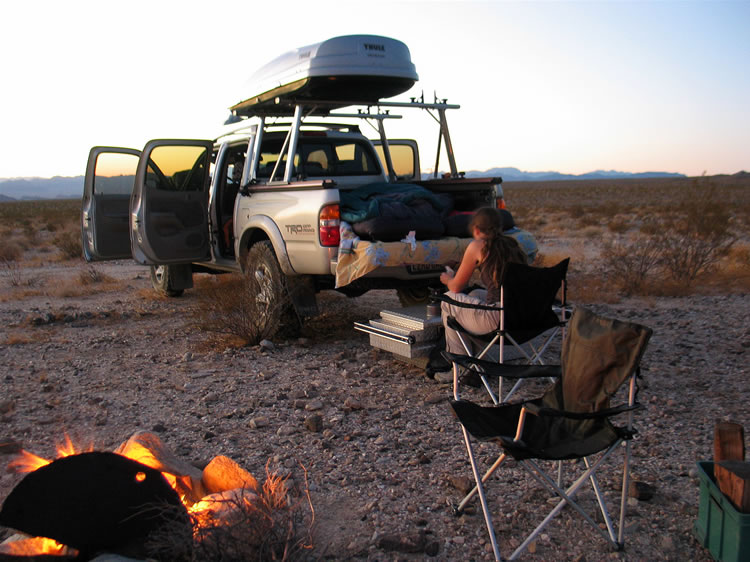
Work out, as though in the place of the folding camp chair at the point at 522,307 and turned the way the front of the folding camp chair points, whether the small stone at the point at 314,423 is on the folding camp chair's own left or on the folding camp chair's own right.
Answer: on the folding camp chair's own left

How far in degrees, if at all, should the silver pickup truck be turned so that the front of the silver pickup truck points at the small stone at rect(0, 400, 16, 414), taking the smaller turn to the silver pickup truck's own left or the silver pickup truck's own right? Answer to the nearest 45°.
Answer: approximately 90° to the silver pickup truck's own left

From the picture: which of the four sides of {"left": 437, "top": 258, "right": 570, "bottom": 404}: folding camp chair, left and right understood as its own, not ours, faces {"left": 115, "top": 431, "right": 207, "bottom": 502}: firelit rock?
left

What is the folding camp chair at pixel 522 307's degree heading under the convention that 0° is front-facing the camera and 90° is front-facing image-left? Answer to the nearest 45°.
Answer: approximately 135°

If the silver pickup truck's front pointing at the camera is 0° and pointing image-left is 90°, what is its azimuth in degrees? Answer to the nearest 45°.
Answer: approximately 135°

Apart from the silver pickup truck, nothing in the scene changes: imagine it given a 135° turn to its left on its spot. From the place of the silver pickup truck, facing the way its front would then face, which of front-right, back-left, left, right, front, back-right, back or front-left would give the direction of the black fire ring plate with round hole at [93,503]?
front

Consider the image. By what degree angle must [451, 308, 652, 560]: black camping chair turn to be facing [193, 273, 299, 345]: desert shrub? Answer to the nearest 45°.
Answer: approximately 90° to its right

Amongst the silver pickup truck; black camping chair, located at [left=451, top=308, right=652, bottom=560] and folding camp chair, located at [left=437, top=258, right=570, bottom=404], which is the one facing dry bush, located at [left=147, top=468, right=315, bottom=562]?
the black camping chair

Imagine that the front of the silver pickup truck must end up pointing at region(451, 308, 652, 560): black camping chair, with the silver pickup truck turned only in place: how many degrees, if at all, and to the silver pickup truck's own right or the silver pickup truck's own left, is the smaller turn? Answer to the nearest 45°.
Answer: approximately 135° to the silver pickup truck's own left

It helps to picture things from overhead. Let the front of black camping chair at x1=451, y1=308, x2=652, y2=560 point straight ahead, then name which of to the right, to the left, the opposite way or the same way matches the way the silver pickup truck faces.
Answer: to the right

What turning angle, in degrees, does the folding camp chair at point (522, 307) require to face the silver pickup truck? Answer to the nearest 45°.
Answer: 0° — it already faces it
